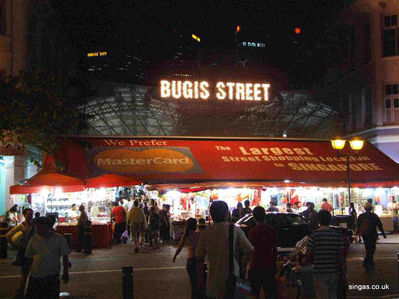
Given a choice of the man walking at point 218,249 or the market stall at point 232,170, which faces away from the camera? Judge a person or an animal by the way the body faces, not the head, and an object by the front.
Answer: the man walking

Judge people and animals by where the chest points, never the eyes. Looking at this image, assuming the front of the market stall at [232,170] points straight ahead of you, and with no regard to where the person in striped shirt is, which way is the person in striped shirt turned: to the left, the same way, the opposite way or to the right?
the opposite way

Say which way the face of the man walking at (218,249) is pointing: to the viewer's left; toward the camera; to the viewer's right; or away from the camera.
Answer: away from the camera

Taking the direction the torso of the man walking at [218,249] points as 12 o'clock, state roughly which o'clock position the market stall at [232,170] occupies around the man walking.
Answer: The market stall is roughly at 12 o'clock from the man walking.

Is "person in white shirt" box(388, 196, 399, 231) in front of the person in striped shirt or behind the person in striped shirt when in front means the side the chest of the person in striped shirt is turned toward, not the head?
in front

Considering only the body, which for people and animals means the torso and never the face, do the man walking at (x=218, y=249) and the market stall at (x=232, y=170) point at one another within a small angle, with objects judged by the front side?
yes

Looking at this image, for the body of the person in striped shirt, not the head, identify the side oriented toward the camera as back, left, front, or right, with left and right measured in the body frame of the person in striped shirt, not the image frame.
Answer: back

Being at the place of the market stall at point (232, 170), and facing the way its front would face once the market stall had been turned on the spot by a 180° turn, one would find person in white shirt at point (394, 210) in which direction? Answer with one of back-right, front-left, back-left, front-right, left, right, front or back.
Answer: right

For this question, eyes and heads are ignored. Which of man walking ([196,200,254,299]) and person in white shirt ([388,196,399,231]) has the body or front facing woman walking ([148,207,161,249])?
the man walking

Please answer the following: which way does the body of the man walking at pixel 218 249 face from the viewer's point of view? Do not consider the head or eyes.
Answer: away from the camera

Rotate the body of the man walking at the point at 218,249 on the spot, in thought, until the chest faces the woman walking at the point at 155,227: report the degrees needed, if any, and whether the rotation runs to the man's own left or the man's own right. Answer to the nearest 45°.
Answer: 0° — they already face them
